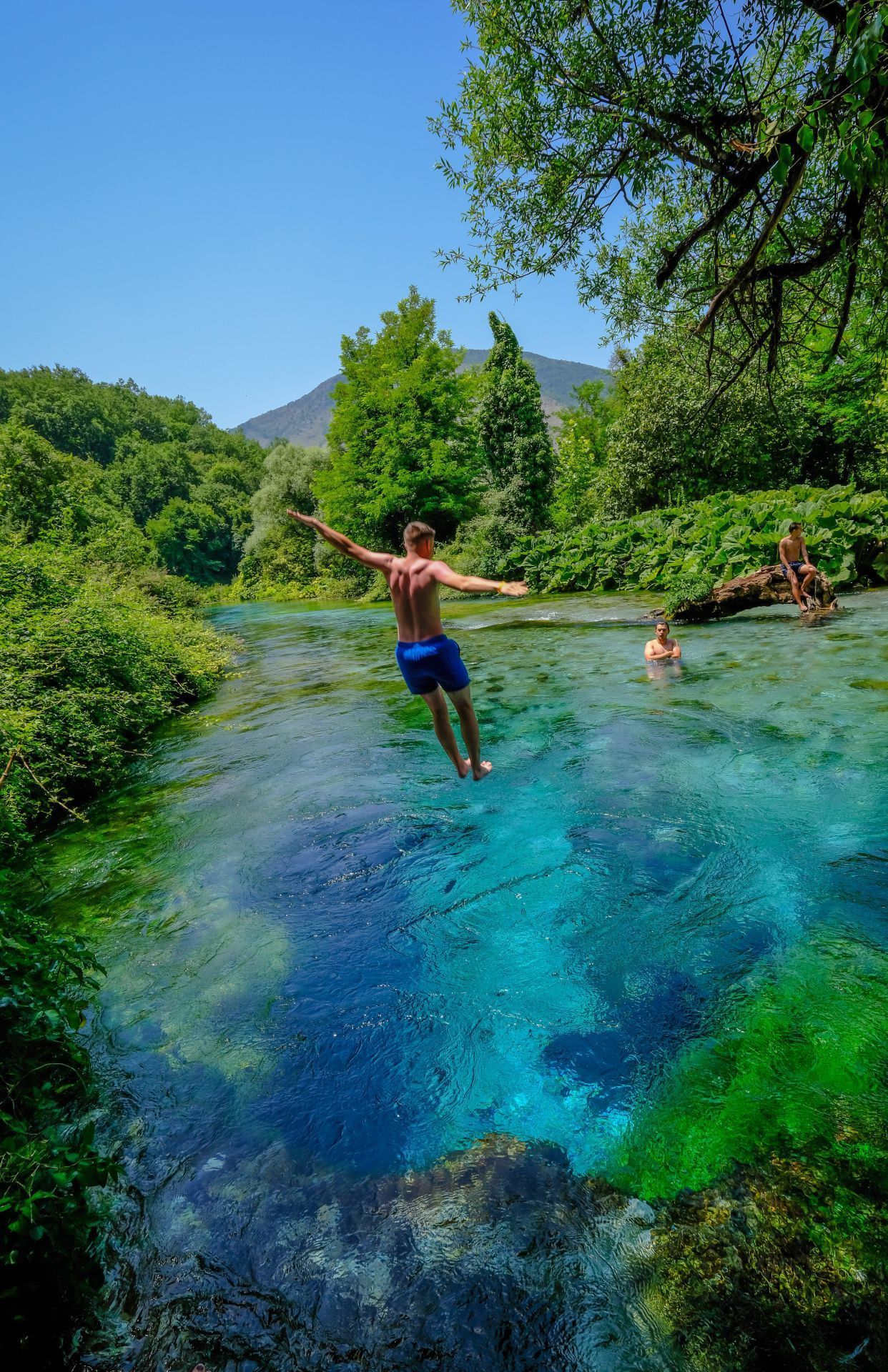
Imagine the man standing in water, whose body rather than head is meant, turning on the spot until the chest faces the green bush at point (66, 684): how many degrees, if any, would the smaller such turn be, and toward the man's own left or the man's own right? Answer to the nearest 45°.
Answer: approximately 45° to the man's own right

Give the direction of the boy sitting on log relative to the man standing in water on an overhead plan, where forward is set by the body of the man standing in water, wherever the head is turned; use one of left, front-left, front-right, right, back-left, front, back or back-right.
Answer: back-left

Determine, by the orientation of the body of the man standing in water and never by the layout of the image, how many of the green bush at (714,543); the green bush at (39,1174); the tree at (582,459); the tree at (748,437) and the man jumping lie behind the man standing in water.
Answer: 3

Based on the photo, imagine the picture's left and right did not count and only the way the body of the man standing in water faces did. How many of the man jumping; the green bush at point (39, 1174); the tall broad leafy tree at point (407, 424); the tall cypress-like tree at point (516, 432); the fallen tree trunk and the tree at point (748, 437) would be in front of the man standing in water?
2

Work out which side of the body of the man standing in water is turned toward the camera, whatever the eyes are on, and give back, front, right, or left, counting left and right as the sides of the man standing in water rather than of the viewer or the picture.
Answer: front

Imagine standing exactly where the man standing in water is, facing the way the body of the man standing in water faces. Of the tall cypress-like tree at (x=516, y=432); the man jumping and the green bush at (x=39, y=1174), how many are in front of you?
2

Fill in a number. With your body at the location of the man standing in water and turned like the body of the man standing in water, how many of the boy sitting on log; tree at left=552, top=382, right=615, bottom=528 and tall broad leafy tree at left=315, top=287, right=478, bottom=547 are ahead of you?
0

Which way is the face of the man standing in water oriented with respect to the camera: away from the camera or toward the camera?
toward the camera

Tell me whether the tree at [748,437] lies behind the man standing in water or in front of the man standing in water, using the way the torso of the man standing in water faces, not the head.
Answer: behind

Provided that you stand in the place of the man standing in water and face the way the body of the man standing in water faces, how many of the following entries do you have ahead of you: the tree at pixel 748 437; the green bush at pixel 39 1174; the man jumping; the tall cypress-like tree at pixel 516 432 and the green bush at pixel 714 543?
2

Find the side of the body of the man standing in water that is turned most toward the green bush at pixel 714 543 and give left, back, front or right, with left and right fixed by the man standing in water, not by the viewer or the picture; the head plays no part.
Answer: back

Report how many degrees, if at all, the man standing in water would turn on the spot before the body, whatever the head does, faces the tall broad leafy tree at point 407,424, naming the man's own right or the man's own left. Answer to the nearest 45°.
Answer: approximately 135° to the man's own right

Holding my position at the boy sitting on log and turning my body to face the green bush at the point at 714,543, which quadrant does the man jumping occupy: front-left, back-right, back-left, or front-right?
back-left

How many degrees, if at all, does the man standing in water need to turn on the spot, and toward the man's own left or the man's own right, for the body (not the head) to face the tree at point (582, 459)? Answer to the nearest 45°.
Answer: approximately 180°

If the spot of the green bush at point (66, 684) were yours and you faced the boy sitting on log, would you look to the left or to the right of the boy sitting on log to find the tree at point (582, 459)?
left

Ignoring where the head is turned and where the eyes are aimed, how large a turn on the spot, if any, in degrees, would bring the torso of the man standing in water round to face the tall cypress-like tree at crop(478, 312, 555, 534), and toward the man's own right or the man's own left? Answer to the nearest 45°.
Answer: approximately 180°
